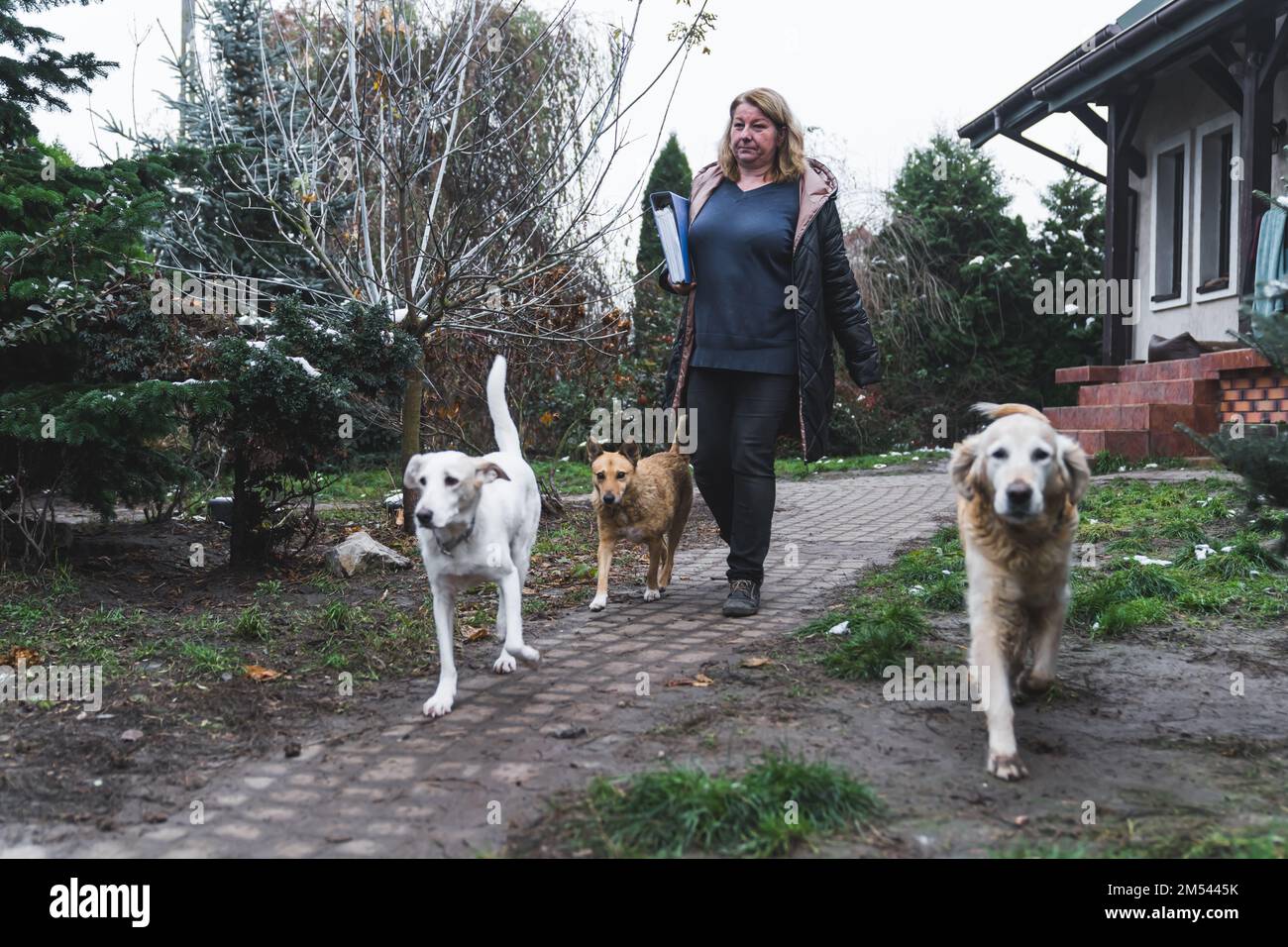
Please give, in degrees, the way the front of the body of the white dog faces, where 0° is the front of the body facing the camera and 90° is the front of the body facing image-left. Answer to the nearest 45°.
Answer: approximately 45°

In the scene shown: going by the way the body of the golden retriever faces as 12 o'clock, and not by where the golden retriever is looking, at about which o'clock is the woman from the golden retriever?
The woman is roughly at 5 o'clock from the golden retriever.

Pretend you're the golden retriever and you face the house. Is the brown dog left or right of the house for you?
left

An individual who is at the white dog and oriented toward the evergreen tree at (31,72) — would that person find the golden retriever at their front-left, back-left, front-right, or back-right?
back-right

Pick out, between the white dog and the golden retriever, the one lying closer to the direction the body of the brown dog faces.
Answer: the white dog

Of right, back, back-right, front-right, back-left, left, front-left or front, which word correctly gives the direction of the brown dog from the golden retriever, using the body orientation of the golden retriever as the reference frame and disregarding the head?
back-right
